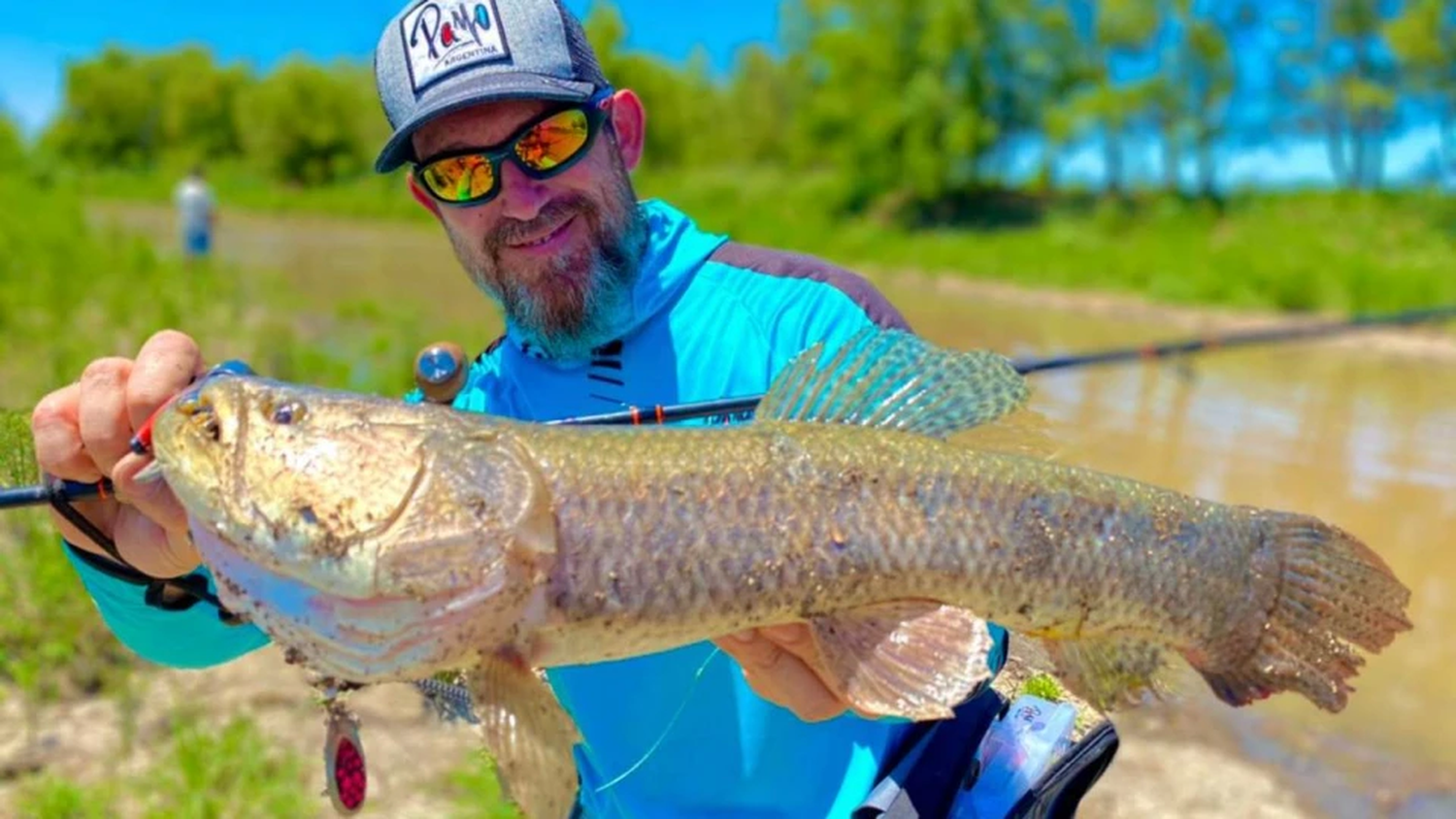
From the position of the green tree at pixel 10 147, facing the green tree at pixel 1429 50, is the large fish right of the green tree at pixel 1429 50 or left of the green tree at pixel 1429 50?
right

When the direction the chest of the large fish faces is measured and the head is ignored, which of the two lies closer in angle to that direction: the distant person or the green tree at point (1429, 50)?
the distant person

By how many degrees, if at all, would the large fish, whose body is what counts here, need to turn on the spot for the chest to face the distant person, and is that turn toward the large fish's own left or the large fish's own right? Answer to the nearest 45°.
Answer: approximately 45° to the large fish's own right

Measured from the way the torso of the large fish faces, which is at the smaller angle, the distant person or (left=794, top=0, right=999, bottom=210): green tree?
the distant person

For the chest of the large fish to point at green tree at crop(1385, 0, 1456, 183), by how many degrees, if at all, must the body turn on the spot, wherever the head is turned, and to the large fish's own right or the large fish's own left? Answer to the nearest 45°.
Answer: approximately 135° to the large fish's own right

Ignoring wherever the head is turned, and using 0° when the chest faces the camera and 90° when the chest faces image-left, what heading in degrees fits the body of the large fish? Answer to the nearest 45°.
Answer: approximately 90°

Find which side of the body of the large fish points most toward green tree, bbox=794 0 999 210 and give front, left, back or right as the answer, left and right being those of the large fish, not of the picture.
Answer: right

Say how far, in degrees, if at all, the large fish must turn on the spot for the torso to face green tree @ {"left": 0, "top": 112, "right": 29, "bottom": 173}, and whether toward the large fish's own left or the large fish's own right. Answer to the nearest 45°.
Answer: approximately 45° to the large fish's own right
